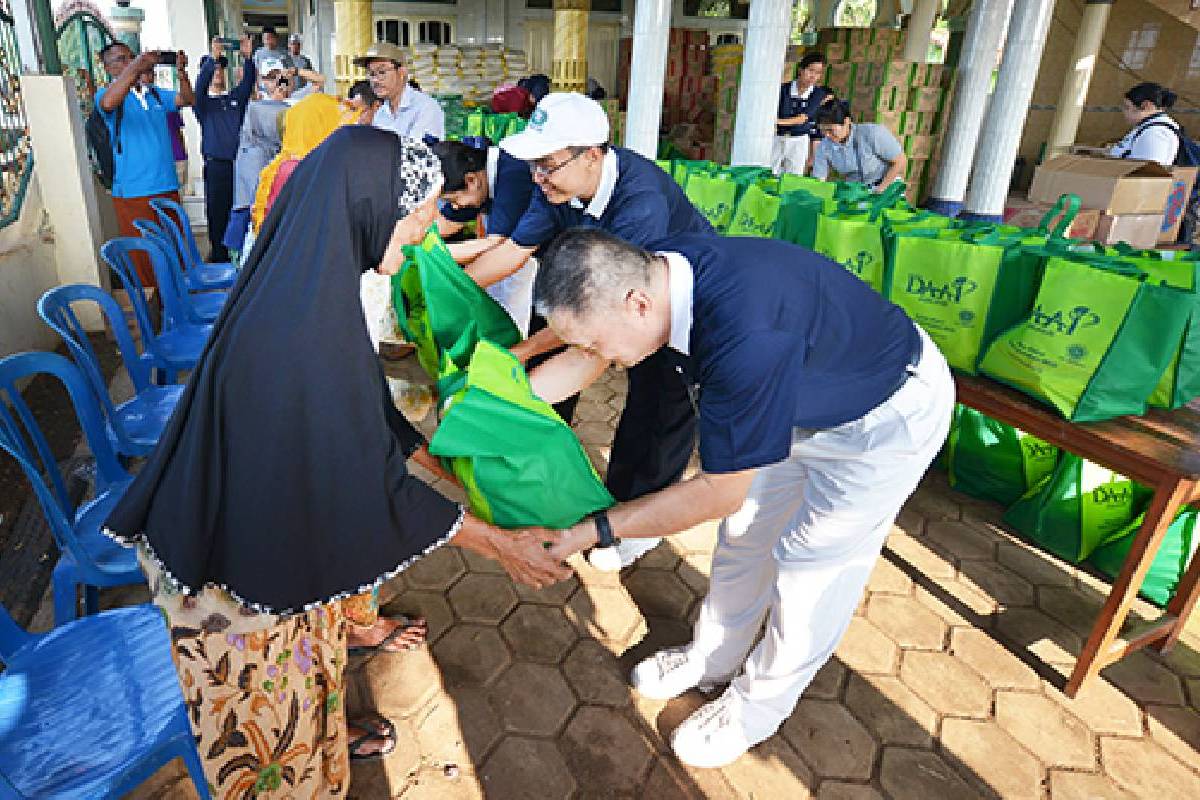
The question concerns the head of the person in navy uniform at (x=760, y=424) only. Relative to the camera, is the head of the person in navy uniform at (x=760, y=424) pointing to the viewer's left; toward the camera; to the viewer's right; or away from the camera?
to the viewer's left

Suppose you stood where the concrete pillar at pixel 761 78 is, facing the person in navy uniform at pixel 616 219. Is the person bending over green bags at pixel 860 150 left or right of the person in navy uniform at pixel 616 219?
left

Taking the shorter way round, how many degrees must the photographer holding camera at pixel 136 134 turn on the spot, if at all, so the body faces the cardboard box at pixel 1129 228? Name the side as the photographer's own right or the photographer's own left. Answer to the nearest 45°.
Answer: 0° — they already face it

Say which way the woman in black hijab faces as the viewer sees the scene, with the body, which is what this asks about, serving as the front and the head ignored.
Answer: to the viewer's right

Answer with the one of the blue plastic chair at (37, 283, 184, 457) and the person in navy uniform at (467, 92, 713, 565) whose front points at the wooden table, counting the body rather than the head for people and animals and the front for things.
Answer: the blue plastic chair

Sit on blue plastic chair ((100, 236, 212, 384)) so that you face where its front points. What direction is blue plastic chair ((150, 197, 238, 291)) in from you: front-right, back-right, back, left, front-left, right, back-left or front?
back-left

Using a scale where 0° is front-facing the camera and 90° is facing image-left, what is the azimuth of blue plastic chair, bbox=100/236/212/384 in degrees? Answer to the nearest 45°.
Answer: approximately 315°

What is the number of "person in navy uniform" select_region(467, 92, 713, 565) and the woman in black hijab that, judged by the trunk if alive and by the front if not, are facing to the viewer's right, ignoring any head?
1

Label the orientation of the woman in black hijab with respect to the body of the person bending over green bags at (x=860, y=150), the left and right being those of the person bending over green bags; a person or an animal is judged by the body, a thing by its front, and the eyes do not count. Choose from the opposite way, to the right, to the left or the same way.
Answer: the opposite way

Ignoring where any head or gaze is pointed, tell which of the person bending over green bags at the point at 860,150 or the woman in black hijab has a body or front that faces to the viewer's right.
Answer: the woman in black hijab

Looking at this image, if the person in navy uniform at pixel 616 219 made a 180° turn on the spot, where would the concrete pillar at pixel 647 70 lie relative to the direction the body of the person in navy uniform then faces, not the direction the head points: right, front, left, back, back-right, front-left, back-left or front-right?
front-left

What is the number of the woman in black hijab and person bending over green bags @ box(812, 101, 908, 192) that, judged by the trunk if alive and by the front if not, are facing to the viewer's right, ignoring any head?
1

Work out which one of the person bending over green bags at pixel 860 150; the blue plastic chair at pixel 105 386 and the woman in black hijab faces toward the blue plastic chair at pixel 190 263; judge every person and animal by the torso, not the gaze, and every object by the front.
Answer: the person bending over green bags

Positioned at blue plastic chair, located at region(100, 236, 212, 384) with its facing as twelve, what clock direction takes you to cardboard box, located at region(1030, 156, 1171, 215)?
The cardboard box is roughly at 11 o'clock from the blue plastic chair.

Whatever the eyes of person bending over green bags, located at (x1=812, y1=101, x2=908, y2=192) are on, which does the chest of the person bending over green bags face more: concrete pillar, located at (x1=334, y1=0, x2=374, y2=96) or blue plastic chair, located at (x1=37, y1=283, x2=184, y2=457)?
the blue plastic chair

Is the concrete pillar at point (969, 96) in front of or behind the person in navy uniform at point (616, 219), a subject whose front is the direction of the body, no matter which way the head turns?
behind
